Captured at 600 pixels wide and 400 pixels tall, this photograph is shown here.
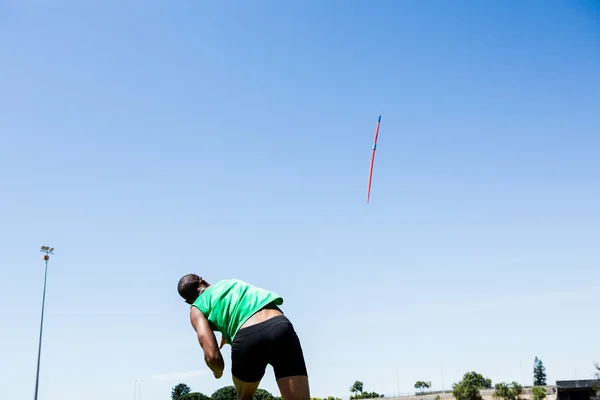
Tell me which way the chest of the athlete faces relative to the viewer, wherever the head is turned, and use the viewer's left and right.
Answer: facing away from the viewer and to the left of the viewer
